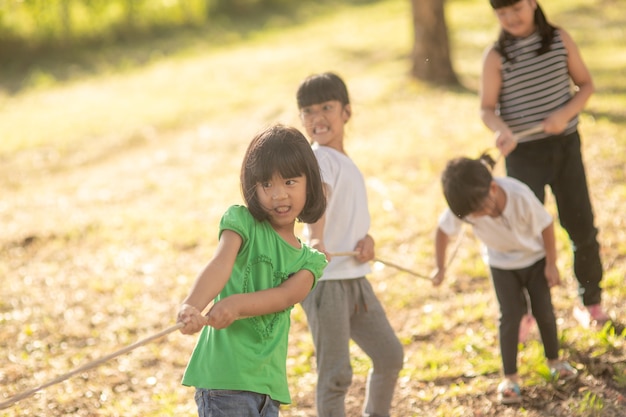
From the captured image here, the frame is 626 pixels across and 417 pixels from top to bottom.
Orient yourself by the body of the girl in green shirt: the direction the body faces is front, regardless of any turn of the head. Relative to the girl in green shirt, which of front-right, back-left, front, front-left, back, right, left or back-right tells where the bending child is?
back-left

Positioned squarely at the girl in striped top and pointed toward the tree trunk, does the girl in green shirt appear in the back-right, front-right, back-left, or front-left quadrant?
back-left

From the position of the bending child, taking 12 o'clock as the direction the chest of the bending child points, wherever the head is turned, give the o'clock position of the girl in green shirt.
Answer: The girl in green shirt is roughly at 1 o'clock from the bending child.

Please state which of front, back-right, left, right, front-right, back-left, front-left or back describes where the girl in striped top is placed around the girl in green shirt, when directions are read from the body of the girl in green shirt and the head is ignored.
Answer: back-left
